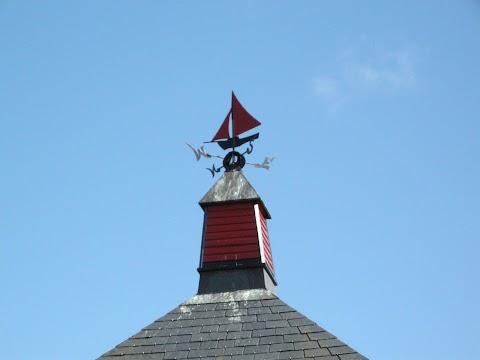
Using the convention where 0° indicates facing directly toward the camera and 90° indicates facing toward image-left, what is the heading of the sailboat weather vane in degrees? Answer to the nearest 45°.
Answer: approximately 90°
